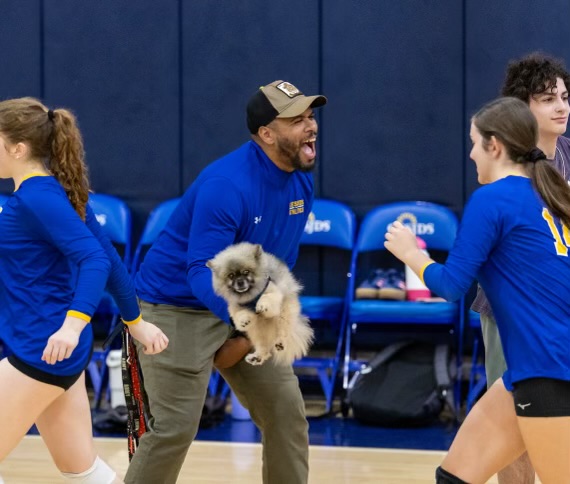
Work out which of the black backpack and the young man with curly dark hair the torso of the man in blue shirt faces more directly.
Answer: the young man with curly dark hair

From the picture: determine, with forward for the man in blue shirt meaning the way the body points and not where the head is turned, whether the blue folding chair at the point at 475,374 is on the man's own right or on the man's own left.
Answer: on the man's own left

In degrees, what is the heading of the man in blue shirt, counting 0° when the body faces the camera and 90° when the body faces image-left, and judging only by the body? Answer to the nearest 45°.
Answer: approximately 315°

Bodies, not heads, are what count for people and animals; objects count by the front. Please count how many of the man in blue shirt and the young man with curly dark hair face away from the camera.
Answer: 0

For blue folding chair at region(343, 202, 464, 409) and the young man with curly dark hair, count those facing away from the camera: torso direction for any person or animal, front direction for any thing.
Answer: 0

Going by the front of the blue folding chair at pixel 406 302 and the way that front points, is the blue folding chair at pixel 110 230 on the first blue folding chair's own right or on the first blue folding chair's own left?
on the first blue folding chair's own right

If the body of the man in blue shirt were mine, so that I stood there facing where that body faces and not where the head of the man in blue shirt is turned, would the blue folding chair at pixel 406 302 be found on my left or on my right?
on my left
